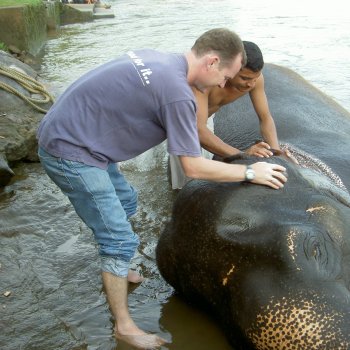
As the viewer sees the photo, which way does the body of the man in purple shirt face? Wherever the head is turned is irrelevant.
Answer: to the viewer's right

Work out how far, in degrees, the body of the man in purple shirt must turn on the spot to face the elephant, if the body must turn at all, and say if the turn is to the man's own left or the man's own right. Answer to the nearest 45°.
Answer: approximately 45° to the man's own right

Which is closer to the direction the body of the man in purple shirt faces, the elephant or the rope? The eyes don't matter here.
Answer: the elephant

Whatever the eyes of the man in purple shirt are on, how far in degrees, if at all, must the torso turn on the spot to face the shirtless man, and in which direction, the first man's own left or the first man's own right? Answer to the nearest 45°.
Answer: approximately 45° to the first man's own left

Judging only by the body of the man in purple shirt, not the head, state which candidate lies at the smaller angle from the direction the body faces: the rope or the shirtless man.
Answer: the shirtless man
